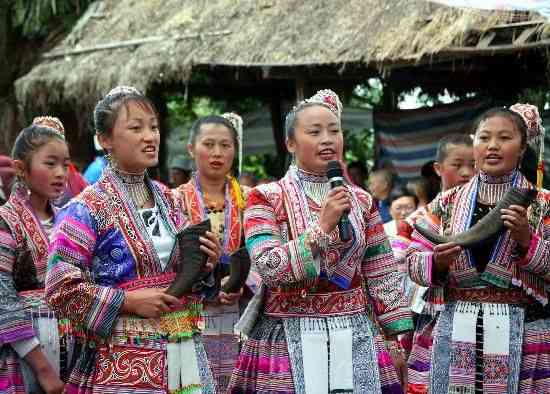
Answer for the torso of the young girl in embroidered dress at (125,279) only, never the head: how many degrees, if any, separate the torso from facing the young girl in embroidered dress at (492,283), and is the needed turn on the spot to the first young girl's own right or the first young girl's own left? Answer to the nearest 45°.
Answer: approximately 45° to the first young girl's own left

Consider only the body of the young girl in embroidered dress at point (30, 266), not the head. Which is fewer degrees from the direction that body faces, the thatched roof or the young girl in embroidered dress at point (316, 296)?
the young girl in embroidered dress

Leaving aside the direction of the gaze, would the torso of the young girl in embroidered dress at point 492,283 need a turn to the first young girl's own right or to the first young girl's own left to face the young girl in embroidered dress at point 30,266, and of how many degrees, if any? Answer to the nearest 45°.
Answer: approximately 90° to the first young girl's own right

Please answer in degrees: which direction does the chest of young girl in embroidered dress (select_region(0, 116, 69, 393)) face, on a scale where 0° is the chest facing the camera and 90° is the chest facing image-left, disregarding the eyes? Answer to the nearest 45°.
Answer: approximately 315°

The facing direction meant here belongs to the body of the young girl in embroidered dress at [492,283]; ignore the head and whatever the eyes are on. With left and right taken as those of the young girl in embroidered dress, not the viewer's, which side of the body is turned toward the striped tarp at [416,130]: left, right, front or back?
back

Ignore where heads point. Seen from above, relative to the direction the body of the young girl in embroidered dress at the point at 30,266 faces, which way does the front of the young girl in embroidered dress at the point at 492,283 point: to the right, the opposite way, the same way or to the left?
to the right

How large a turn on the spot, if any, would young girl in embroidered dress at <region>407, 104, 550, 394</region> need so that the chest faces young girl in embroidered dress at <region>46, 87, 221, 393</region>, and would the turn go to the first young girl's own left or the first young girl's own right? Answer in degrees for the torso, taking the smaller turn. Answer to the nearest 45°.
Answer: approximately 45° to the first young girl's own right

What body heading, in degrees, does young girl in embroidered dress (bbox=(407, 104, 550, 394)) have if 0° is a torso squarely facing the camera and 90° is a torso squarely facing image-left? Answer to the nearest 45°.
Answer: approximately 0°
